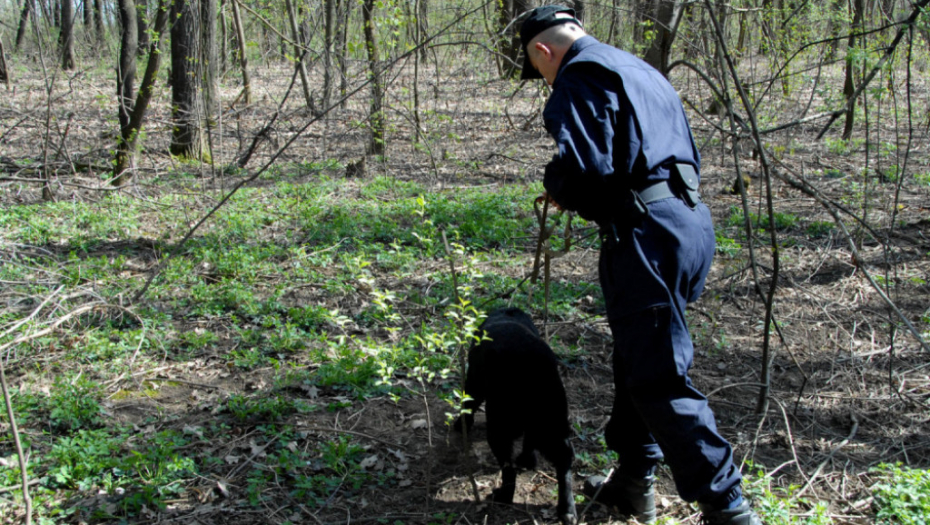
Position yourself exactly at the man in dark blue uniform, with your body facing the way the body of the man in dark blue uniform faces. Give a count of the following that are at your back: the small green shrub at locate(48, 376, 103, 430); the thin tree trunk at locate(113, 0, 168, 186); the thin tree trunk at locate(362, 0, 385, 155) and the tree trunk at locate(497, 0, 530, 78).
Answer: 0

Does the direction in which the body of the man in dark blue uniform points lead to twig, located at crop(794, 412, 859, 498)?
no

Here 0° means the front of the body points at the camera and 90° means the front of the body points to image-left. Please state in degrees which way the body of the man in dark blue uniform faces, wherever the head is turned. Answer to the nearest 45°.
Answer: approximately 135°

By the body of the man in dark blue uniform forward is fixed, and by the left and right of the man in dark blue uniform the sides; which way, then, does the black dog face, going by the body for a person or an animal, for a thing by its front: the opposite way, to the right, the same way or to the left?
the same way

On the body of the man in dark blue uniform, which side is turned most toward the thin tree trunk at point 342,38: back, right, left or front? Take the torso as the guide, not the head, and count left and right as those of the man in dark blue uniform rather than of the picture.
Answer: front

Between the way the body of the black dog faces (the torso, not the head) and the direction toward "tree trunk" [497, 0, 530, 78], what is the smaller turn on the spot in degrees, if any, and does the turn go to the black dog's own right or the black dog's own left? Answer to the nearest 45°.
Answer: approximately 45° to the black dog's own right

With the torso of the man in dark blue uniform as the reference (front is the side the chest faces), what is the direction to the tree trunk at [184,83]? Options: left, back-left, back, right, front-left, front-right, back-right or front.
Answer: front

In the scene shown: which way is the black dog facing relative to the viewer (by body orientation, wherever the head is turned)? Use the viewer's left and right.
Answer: facing away from the viewer and to the left of the viewer

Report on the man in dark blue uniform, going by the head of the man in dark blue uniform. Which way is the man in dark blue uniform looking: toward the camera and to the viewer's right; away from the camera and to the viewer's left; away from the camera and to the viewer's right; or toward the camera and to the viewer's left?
away from the camera and to the viewer's left

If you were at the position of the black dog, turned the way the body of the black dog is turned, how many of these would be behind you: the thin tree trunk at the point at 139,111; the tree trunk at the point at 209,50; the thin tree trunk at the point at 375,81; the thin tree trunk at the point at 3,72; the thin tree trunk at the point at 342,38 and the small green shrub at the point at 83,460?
0

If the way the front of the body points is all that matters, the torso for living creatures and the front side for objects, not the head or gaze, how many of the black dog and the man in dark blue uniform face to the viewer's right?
0

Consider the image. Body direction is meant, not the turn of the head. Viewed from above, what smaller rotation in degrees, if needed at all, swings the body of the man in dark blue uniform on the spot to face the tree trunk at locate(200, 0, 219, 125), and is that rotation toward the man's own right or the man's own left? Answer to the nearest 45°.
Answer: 0° — they already face it

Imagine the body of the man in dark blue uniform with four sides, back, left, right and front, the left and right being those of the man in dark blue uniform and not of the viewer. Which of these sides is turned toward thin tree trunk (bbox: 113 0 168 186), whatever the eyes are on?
front

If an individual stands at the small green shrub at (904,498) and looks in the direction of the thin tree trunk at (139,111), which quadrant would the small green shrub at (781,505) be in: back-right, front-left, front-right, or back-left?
front-left
